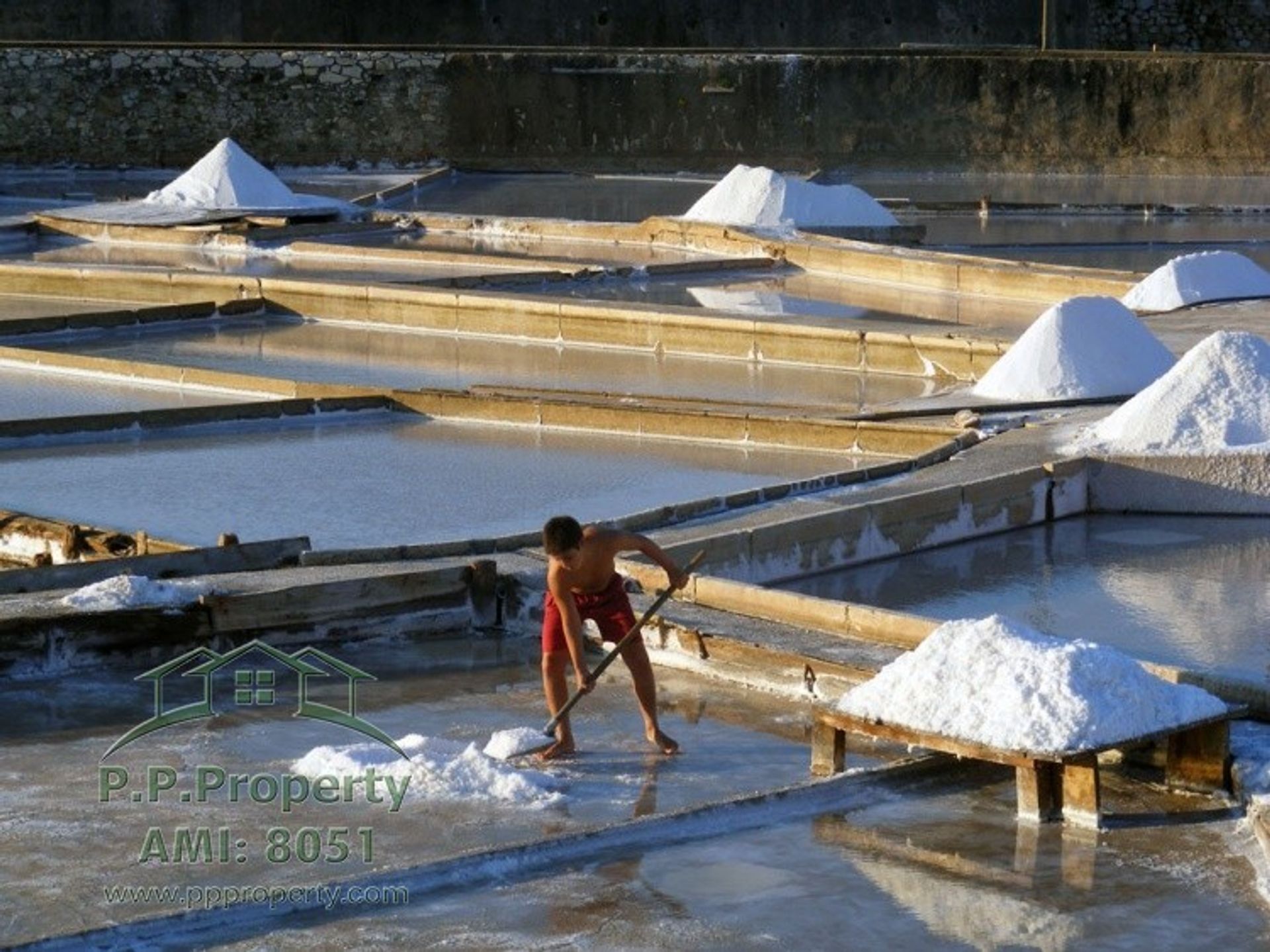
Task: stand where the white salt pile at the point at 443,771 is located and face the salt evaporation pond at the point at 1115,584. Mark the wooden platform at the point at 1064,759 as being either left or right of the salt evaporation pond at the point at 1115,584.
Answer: right

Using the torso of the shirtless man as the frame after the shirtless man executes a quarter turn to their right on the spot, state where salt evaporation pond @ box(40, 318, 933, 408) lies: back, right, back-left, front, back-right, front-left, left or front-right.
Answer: right

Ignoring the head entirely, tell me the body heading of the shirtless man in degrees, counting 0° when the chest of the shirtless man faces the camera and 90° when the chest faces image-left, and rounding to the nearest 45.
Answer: approximately 0°

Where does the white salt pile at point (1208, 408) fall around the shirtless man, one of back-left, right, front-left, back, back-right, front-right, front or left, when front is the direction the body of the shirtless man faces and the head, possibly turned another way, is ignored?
back-left

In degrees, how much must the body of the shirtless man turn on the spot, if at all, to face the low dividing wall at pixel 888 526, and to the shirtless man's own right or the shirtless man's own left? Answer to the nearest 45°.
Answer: approximately 135° to the shirtless man's own left

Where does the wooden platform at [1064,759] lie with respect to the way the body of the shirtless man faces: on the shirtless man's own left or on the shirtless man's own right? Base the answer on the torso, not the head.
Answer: on the shirtless man's own left

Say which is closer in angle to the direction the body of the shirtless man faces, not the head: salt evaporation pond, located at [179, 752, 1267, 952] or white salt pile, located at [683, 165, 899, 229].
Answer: the salt evaporation pond
